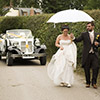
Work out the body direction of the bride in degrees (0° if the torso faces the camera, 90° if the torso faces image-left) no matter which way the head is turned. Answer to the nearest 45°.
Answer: approximately 0°

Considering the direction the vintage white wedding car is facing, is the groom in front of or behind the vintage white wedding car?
in front

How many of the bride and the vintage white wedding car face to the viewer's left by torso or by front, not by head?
0

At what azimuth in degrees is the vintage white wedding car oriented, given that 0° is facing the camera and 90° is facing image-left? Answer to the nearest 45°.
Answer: approximately 315°

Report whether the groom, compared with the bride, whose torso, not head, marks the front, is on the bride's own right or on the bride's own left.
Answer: on the bride's own left
